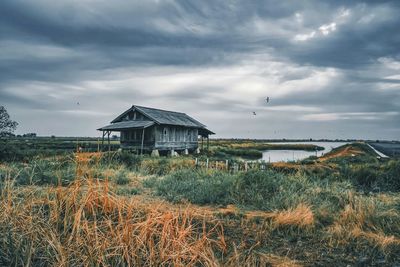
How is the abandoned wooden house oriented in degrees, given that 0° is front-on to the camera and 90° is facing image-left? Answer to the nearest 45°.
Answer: approximately 45°

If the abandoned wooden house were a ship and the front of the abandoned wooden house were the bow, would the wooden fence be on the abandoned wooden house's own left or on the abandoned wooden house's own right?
on the abandoned wooden house's own left
